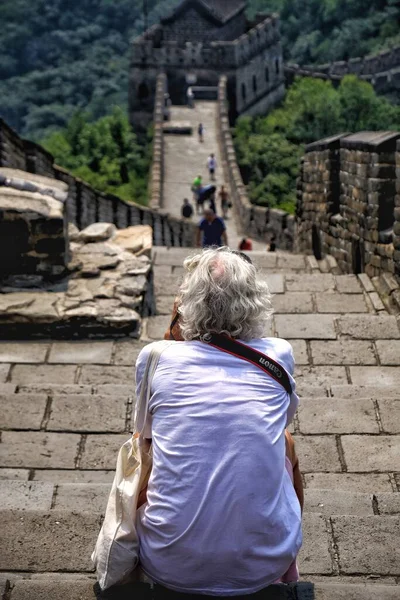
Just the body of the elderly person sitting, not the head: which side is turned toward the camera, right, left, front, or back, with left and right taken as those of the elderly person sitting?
back

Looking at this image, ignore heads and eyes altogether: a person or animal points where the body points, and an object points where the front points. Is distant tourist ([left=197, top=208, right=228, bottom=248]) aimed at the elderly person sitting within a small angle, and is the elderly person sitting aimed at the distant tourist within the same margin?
yes

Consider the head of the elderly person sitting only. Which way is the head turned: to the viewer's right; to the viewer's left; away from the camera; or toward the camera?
away from the camera

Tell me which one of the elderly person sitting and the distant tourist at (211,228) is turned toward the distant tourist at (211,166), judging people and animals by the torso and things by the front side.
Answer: the elderly person sitting

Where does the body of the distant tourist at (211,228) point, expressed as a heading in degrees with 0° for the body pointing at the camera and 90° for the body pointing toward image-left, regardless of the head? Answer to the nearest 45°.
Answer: approximately 0°

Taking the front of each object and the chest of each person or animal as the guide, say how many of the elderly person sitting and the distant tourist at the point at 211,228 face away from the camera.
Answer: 1

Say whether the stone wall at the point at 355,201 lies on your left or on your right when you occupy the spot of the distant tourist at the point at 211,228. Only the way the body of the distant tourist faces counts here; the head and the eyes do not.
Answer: on your left

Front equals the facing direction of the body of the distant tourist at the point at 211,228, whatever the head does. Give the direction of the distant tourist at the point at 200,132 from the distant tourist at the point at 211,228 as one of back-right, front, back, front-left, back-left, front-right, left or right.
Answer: back
